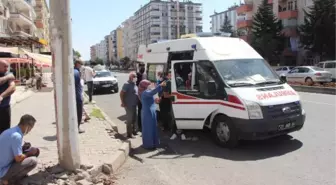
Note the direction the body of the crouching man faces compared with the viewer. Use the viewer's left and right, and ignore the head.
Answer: facing to the right of the viewer

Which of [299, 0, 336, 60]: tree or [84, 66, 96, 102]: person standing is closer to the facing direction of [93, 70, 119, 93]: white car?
the person standing

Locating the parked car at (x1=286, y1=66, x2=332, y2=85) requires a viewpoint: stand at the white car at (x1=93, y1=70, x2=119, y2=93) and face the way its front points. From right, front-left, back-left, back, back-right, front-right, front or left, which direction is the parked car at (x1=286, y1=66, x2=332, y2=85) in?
left

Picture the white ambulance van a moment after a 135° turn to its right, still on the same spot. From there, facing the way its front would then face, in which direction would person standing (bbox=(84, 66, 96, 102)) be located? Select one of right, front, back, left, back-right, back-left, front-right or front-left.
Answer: front-right

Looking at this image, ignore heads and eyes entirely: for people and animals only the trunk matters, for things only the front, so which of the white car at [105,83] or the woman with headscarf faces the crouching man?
the white car

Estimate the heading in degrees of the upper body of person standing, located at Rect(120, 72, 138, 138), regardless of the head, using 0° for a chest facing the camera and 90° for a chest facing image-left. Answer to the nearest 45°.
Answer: approximately 315°

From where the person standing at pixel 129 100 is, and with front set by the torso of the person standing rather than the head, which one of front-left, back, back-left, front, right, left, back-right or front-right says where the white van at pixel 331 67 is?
left

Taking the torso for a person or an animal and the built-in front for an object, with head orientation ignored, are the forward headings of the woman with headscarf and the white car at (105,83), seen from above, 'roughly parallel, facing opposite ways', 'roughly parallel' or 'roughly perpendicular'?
roughly perpendicular

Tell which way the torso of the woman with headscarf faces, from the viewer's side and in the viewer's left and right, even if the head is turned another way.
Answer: facing to the right of the viewer

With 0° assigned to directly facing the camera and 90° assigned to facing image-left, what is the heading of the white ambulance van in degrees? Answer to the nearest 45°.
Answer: approximately 315°

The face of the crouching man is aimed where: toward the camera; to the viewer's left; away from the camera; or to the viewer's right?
to the viewer's right

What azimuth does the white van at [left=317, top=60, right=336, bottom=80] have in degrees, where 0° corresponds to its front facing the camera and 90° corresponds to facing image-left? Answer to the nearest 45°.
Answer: approximately 90°

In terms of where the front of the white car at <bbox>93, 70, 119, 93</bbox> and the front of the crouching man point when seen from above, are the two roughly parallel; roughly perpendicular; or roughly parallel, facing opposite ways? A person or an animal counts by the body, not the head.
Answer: roughly perpendicular

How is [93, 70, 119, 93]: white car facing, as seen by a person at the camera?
facing the viewer
